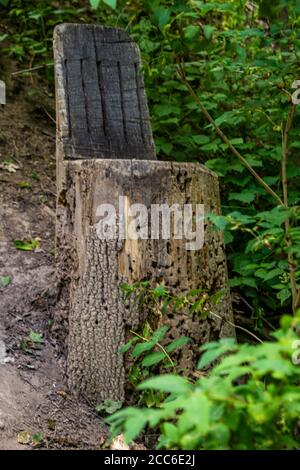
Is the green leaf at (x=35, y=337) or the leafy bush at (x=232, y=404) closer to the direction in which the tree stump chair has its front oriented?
the leafy bush

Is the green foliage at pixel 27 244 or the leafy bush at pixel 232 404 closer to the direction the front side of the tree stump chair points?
the leafy bush

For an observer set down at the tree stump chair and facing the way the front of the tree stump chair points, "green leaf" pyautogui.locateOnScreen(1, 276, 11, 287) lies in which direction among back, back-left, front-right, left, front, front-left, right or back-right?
back

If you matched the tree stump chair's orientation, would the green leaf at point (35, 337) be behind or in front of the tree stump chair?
behind

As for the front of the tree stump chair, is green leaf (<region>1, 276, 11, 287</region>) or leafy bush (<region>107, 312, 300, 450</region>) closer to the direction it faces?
the leafy bush

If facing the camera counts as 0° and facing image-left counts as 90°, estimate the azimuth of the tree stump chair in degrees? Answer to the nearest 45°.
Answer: approximately 315°
